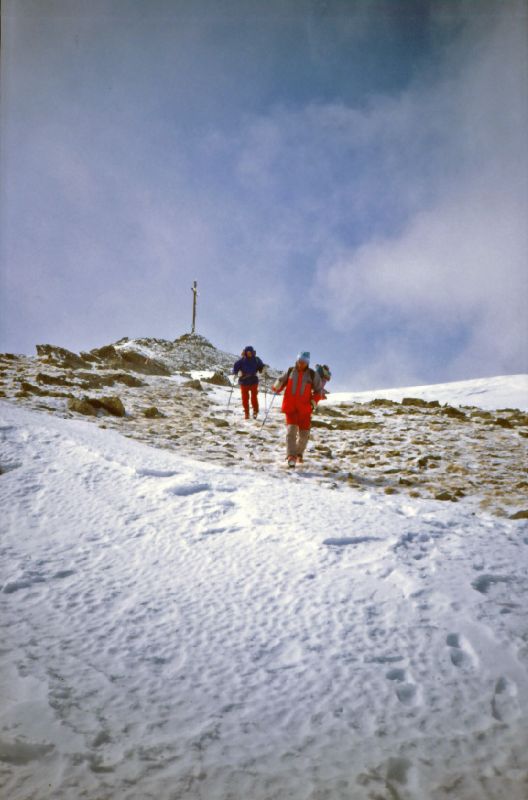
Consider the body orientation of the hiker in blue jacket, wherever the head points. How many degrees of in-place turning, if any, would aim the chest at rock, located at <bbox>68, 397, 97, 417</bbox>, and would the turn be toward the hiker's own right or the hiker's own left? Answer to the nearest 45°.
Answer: approximately 45° to the hiker's own right

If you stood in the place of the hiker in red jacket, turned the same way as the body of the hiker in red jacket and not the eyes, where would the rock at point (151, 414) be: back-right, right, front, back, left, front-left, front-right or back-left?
back-right

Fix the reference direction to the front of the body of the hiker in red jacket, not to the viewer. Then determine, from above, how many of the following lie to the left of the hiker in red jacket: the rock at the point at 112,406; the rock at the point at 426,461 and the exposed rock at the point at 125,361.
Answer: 1

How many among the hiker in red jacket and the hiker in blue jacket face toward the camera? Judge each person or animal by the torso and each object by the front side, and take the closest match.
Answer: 2

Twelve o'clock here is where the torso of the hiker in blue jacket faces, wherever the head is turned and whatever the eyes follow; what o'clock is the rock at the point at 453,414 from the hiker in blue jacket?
The rock is roughly at 9 o'clock from the hiker in blue jacket.

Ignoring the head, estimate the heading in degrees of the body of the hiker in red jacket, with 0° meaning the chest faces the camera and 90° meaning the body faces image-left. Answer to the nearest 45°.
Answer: approximately 0°

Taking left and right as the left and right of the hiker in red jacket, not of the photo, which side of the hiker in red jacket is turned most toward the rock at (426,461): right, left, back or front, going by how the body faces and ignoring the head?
left

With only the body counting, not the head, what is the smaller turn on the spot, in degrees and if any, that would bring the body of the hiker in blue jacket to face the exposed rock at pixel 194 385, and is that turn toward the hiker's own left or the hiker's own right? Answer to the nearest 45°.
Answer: approximately 180°

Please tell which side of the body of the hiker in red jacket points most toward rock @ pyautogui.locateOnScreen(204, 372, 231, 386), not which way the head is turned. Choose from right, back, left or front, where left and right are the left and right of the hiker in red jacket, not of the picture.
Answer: back
